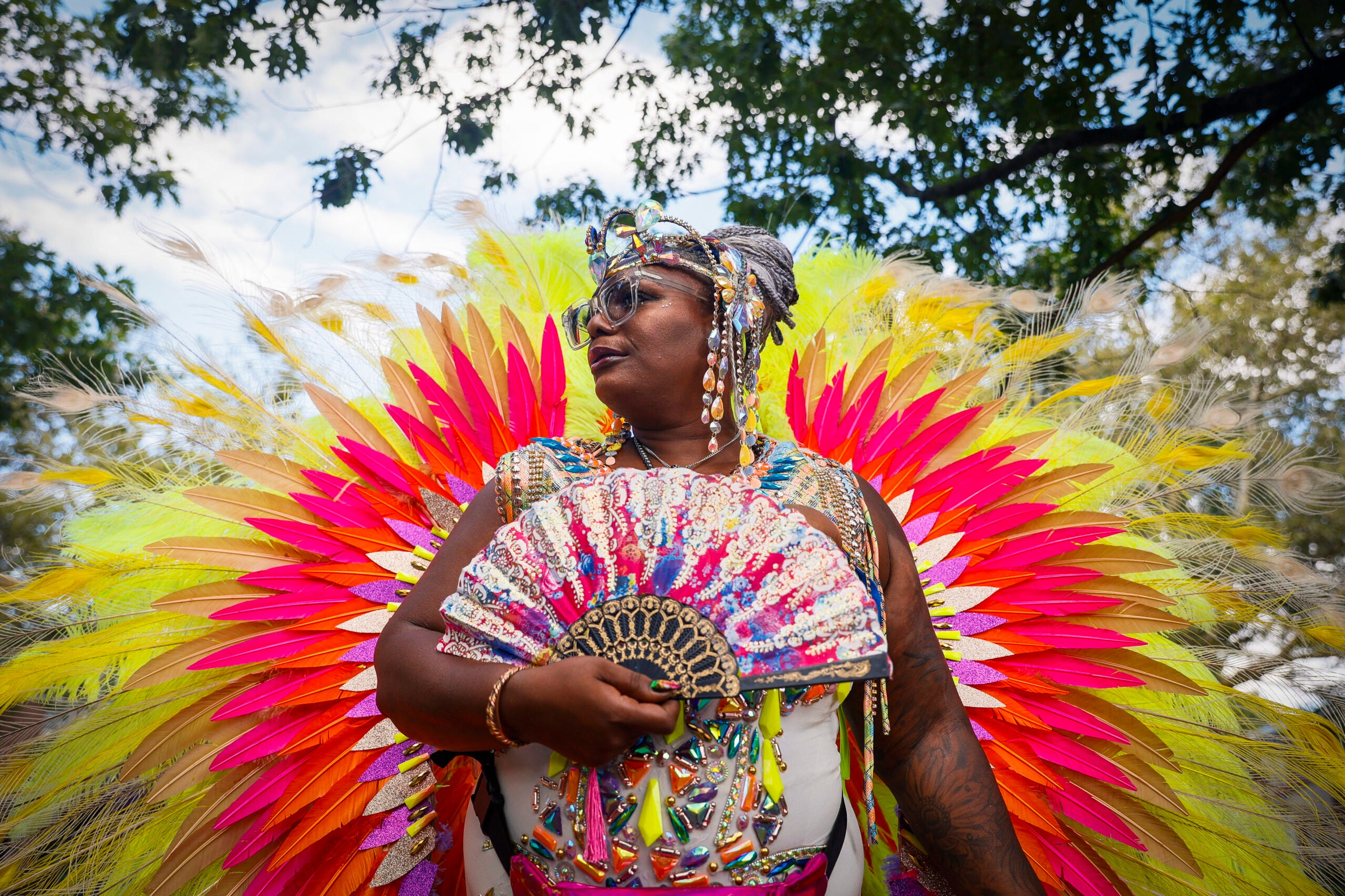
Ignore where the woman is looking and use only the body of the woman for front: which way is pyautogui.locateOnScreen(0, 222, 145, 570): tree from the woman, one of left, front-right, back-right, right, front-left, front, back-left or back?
back-right

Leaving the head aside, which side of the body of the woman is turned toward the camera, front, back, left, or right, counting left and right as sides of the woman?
front
